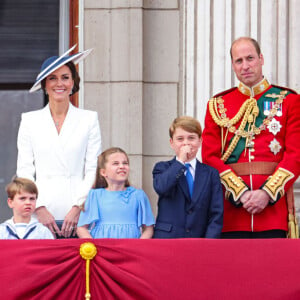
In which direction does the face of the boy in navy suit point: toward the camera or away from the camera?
toward the camera

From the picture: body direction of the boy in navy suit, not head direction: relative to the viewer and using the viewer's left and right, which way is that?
facing the viewer

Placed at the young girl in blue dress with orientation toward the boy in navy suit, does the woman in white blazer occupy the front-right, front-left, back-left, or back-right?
back-left

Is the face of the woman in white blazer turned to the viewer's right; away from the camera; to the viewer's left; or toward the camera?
toward the camera

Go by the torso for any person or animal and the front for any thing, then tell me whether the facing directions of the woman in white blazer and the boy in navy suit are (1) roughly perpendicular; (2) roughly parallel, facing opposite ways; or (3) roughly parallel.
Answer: roughly parallel

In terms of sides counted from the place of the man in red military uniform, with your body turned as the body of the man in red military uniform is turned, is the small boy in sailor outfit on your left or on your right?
on your right

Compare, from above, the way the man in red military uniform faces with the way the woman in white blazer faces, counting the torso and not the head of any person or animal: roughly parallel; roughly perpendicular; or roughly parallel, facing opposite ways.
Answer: roughly parallel

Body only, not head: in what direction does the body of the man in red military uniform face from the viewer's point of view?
toward the camera

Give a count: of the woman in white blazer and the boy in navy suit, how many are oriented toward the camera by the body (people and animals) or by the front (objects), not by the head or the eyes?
2

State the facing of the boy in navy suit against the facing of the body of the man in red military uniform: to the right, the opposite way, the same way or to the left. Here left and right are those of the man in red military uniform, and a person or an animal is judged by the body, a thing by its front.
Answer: the same way

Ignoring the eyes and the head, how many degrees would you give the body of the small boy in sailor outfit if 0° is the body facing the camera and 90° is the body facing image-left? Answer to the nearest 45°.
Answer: approximately 0°

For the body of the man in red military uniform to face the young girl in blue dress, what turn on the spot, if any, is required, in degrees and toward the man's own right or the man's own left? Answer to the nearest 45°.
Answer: approximately 90° to the man's own right

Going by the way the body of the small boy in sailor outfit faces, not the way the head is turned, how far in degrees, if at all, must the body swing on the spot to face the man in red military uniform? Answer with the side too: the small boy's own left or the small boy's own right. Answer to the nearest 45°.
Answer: approximately 90° to the small boy's own left

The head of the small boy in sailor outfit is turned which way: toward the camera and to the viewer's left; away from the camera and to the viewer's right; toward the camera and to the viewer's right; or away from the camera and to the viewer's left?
toward the camera and to the viewer's right
